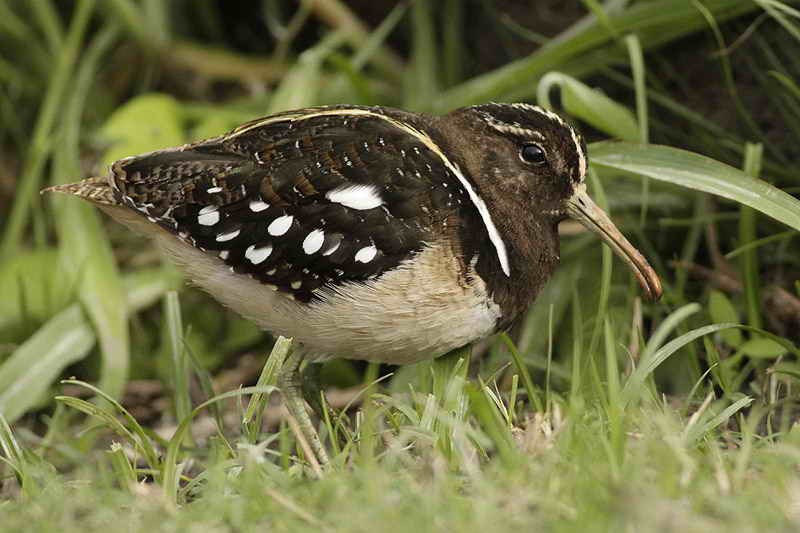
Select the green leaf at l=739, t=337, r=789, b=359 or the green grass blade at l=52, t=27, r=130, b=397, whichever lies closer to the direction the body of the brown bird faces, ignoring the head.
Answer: the green leaf

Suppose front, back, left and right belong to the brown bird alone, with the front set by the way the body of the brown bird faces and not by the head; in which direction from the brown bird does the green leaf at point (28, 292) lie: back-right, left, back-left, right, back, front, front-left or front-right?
back-left

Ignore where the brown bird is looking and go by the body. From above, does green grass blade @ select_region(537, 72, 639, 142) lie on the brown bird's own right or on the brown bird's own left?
on the brown bird's own left

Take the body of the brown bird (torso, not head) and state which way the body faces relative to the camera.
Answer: to the viewer's right

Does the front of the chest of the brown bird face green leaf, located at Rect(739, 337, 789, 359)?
yes

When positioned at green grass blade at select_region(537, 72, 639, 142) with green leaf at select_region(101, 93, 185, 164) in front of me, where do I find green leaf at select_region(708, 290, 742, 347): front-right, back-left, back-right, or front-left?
back-left

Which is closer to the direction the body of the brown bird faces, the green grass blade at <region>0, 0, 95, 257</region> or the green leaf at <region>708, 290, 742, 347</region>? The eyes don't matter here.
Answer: the green leaf

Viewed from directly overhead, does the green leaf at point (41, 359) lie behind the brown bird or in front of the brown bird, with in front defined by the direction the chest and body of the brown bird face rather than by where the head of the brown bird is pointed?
behind

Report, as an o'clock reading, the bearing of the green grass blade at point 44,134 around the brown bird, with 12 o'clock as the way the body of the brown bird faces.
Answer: The green grass blade is roughly at 8 o'clock from the brown bird.

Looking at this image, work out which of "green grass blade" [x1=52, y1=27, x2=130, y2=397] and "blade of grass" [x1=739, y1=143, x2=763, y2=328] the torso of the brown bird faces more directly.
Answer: the blade of grass

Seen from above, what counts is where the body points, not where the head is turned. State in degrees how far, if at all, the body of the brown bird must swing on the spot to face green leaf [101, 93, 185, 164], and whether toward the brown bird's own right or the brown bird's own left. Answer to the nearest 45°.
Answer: approximately 135° to the brown bird's own left

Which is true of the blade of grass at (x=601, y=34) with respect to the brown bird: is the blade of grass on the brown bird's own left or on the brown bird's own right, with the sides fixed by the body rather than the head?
on the brown bird's own left
